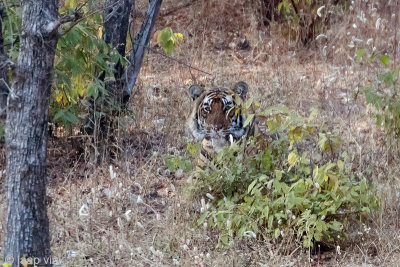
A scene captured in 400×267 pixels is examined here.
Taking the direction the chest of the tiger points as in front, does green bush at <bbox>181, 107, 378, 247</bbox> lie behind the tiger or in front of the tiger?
in front

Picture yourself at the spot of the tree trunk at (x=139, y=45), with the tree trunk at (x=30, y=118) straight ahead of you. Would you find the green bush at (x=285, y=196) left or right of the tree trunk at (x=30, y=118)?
left

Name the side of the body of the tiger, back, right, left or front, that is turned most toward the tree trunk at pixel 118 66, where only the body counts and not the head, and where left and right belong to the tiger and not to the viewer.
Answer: right

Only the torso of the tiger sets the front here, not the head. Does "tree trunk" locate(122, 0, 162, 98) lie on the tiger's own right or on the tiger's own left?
on the tiger's own right

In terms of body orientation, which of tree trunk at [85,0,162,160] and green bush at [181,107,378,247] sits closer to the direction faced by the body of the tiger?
the green bush

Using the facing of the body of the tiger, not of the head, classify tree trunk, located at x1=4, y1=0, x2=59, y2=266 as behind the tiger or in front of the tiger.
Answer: in front

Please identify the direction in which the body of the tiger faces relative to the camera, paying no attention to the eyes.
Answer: toward the camera
